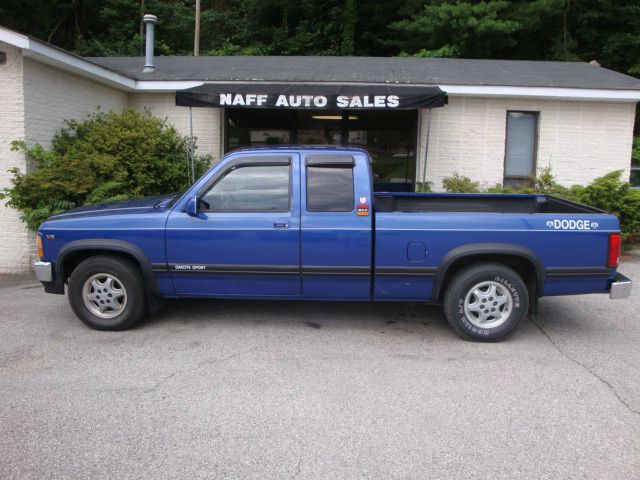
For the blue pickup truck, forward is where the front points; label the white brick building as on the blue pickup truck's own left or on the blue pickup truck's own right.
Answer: on the blue pickup truck's own right

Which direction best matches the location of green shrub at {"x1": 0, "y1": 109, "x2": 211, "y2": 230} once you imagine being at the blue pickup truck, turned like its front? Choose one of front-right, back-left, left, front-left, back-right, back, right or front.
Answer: front-right

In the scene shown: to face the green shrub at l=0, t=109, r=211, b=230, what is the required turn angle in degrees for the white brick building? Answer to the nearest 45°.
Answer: approximately 45° to its right

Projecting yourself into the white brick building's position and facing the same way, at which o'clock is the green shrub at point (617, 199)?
The green shrub is roughly at 10 o'clock from the white brick building.

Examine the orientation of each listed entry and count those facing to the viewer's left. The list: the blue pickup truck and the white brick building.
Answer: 1

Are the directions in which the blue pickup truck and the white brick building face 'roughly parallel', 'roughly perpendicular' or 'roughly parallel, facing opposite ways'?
roughly perpendicular

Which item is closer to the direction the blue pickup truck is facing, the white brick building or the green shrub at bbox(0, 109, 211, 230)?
the green shrub

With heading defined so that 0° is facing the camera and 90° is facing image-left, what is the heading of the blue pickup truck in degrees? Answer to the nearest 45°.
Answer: approximately 90°

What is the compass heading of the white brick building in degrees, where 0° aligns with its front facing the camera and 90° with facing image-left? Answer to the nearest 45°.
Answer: approximately 0°
